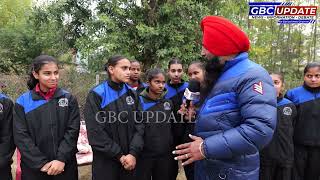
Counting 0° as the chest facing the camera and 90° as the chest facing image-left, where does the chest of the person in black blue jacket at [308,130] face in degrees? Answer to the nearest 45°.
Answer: approximately 0°

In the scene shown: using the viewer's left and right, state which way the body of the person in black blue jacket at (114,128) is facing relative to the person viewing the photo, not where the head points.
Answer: facing the viewer and to the right of the viewer

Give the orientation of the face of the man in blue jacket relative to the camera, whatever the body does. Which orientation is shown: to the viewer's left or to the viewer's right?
to the viewer's left

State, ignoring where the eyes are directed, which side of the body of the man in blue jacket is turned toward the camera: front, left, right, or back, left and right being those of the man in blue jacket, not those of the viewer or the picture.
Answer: left

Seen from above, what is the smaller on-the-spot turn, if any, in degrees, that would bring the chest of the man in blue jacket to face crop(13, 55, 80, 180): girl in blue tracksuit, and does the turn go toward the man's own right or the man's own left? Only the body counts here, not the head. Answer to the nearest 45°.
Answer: approximately 45° to the man's own right

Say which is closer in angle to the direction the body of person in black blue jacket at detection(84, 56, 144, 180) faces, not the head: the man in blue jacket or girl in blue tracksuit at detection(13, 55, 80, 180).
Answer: the man in blue jacket

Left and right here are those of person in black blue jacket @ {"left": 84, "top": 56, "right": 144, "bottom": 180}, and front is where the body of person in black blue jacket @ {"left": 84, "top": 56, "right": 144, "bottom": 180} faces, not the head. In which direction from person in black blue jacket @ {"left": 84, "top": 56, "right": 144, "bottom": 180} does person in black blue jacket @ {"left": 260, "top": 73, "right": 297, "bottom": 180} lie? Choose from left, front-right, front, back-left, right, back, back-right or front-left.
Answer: front-left

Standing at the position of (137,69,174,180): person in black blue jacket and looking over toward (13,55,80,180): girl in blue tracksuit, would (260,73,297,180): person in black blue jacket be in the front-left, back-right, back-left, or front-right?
back-left

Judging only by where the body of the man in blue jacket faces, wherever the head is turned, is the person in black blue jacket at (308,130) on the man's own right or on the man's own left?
on the man's own right

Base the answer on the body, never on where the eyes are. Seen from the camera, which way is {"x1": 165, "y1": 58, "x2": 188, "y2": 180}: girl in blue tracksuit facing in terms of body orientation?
toward the camera
